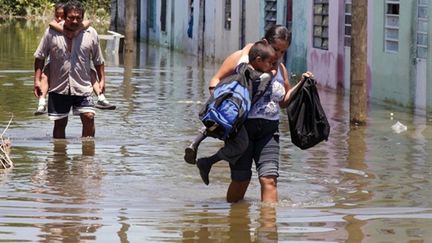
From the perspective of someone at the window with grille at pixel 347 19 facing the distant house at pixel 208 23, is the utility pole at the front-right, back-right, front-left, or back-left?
back-left

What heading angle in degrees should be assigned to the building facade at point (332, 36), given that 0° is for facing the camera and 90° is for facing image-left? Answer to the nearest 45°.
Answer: approximately 45°

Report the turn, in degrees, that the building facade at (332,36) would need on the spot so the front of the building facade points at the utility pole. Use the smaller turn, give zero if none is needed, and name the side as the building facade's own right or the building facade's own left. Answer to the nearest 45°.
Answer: approximately 45° to the building facade's own left
